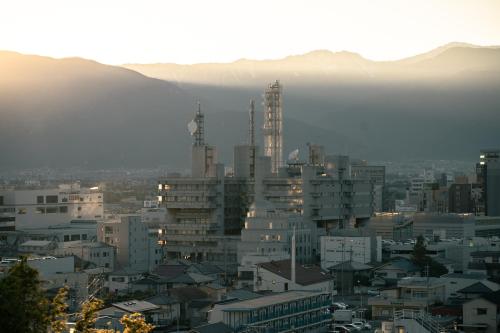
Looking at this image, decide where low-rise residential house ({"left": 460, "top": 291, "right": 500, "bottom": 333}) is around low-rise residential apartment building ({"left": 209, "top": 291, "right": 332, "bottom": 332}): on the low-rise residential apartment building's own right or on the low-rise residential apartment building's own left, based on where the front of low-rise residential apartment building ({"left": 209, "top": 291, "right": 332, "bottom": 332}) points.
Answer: on the low-rise residential apartment building's own left

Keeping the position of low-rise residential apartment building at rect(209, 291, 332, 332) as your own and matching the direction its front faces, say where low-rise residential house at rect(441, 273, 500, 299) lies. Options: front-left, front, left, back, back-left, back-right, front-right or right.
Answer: left

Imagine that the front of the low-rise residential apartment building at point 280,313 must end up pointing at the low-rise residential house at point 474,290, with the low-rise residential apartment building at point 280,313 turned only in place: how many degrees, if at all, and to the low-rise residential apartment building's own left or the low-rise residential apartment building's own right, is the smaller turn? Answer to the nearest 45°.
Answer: approximately 90° to the low-rise residential apartment building's own left

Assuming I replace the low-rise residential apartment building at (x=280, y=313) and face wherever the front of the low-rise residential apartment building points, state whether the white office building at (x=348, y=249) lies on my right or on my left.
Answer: on my left

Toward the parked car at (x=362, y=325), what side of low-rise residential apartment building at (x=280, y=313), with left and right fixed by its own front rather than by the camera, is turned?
left

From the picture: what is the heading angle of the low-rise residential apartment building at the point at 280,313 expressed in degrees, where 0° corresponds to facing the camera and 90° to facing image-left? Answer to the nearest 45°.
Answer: approximately 315°

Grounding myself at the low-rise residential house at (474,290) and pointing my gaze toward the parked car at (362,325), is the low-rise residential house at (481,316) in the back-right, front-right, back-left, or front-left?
front-left
